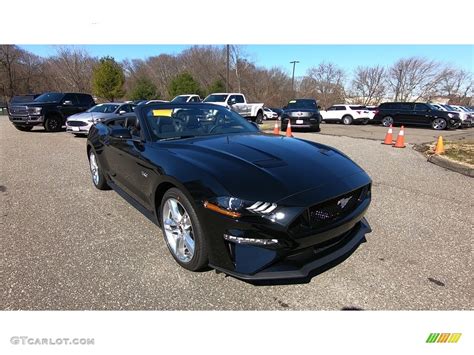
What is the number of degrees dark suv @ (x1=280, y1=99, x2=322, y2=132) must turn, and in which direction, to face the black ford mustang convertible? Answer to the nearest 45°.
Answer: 0° — it already faces it

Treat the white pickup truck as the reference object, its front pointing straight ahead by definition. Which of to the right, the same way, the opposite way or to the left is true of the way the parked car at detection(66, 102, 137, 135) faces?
the same way

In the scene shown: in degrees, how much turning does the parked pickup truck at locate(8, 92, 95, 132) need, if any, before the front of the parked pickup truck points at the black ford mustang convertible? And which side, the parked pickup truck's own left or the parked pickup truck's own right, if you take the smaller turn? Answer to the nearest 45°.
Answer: approximately 45° to the parked pickup truck's own left

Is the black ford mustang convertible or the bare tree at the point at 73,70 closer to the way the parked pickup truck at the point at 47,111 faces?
the black ford mustang convertible

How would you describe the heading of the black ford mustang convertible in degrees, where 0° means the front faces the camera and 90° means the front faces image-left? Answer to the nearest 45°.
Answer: approximately 315°

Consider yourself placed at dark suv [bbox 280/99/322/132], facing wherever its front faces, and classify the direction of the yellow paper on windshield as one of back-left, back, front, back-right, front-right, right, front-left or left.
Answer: front

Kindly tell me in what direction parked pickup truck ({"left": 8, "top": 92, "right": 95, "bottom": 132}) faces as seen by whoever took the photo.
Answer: facing the viewer and to the left of the viewer

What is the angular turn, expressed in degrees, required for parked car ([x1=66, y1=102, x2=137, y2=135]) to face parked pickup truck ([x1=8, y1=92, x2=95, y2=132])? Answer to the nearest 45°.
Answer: approximately 90° to its right

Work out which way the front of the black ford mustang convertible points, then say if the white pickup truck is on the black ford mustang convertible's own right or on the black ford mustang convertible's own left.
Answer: on the black ford mustang convertible's own left

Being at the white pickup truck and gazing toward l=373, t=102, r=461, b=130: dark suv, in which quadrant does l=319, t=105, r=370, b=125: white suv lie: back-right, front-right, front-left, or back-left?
front-left

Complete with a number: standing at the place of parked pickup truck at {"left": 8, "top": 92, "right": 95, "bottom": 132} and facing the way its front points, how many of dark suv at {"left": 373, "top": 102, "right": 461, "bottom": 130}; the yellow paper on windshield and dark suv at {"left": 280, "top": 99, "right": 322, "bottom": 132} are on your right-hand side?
0

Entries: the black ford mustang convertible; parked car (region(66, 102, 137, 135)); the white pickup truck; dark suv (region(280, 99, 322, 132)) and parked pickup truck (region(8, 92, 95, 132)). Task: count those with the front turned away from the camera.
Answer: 0

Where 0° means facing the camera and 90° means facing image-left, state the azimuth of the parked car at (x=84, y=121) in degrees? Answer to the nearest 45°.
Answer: approximately 45°

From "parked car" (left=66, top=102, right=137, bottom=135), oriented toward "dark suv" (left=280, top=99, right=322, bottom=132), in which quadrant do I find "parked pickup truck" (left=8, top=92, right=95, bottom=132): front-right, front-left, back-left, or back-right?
back-left

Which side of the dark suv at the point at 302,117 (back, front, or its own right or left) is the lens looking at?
front
